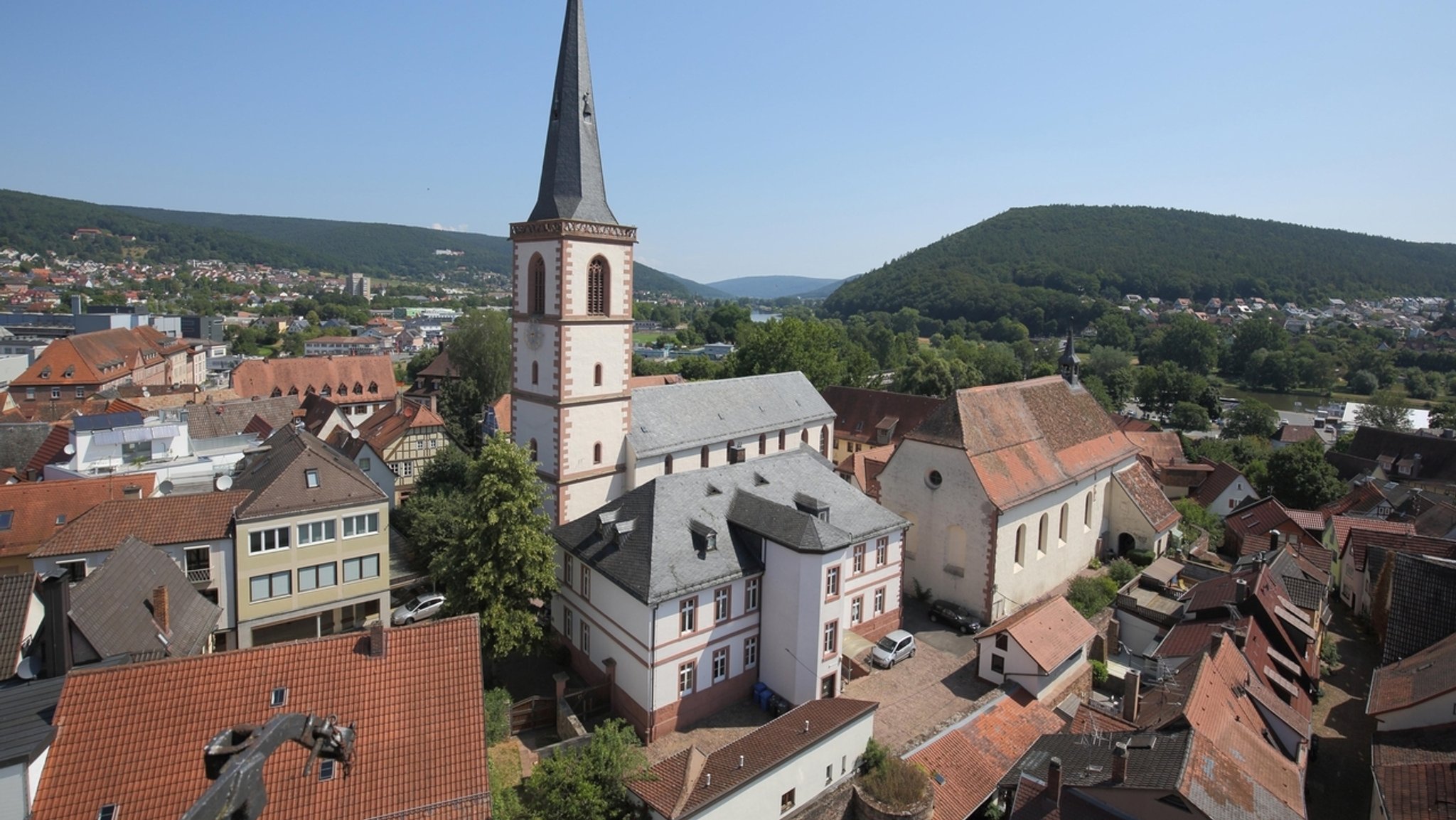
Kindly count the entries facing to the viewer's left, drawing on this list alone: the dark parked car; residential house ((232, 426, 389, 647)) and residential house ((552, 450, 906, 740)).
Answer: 0

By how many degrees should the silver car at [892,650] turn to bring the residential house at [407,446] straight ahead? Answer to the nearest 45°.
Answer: approximately 90° to its right

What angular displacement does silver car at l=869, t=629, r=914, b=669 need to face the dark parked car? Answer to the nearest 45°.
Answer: approximately 180°

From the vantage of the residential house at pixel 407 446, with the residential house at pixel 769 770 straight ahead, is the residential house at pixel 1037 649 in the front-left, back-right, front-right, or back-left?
front-left

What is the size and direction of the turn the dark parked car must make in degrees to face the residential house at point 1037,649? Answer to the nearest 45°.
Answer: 0° — it already faces it

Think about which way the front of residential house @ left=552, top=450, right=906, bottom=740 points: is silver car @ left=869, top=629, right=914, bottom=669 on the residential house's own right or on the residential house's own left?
on the residential house's own left

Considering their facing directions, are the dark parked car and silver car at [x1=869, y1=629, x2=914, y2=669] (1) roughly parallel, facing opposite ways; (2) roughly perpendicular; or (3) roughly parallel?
roughly perpendicular

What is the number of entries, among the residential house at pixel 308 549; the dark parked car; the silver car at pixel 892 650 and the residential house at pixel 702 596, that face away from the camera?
0

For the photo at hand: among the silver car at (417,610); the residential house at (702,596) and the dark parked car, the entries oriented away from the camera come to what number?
0

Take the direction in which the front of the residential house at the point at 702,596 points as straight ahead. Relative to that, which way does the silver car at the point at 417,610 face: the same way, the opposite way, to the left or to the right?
to the right

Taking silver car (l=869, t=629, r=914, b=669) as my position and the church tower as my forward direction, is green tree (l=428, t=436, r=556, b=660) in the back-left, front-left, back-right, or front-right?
front-left

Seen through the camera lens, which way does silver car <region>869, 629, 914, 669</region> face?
facing the viewer and to the left of the viewer
